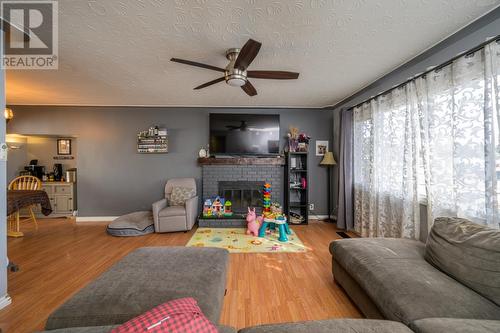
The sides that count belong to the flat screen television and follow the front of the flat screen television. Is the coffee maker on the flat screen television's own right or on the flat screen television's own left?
on the flat screen television's own right

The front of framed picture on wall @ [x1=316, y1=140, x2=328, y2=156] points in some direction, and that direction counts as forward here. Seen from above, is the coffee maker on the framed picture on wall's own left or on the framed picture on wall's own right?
on the framed picture on wall's own right

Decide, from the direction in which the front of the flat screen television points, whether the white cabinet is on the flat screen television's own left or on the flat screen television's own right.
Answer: on the flat screen television's own right

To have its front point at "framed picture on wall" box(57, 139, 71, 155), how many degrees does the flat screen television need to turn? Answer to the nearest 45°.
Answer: approximately 90° to its right

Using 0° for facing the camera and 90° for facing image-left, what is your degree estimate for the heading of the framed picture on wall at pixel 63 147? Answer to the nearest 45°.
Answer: approximately 0°

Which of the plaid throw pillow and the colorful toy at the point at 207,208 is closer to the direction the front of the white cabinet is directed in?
the plaid throw pillow

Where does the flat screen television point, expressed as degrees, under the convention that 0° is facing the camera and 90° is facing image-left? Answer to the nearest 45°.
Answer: approximately 0°
